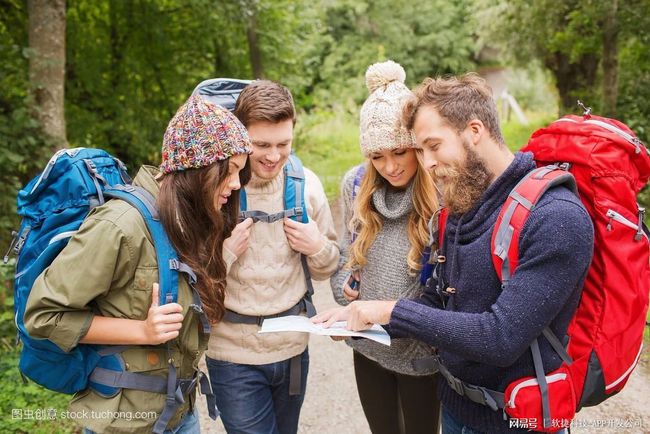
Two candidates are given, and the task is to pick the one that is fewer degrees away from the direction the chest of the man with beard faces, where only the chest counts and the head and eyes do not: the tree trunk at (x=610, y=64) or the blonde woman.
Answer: the blonde woman

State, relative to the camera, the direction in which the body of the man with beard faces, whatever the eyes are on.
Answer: to the viewer's left

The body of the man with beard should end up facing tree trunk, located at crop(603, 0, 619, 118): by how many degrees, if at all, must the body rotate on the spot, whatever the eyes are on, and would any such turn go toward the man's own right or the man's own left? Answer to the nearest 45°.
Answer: approximately 90° to the man's own right

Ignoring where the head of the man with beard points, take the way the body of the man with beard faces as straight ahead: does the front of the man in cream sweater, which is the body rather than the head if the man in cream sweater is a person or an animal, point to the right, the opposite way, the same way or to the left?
to the left

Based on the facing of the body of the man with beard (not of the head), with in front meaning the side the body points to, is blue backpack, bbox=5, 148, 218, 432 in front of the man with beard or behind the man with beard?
in front

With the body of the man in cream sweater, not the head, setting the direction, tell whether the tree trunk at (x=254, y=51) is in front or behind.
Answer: behind

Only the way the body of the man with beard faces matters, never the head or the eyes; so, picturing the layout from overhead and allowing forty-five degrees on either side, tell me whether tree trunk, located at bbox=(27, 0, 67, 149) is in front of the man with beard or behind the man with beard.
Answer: in front

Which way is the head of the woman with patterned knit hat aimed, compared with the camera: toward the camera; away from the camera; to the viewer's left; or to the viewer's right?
to the viewer's right

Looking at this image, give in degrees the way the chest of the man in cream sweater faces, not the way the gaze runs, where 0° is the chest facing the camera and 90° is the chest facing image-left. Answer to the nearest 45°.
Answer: approximately 0°
